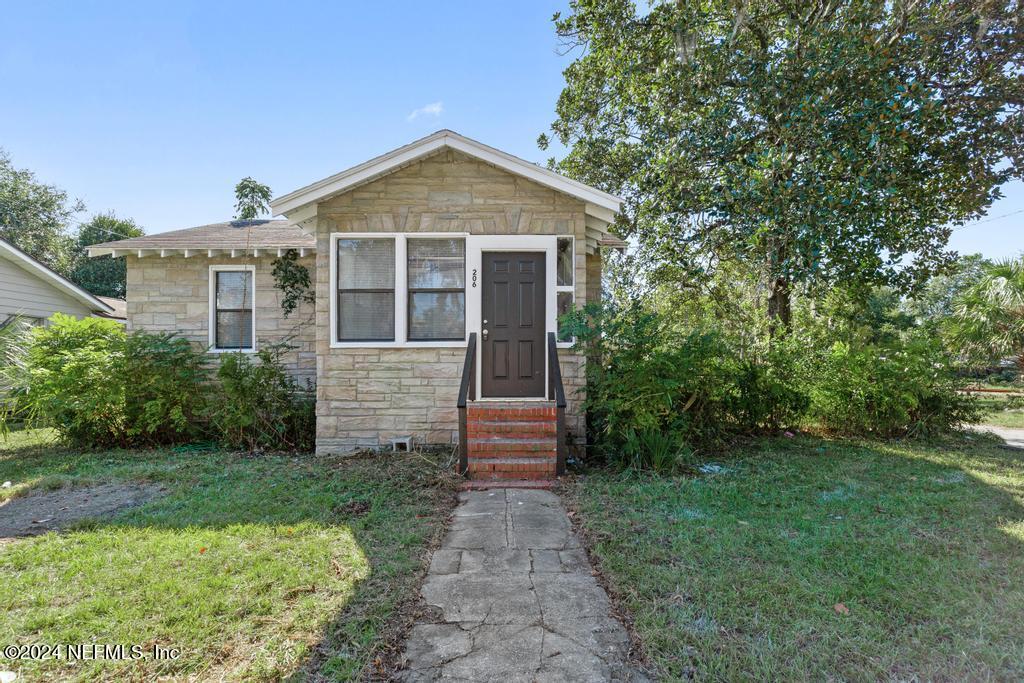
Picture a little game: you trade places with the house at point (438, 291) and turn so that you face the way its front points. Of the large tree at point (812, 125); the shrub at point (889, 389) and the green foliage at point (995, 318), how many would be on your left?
3

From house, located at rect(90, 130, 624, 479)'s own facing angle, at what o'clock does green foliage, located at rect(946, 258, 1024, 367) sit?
The green foliage is roughly at 9 o'clock from the house.

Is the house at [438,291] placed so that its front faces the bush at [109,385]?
no

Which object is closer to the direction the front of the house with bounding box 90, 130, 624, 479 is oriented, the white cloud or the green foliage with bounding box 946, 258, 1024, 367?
the green foliage

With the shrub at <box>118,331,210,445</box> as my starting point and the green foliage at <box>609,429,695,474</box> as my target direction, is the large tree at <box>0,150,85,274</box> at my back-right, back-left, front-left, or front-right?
back-left

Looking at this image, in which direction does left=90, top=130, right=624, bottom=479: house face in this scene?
toward the camera

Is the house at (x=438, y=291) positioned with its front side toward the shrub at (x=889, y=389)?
no

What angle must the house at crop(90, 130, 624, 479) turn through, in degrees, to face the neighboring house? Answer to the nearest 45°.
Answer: approximately 135° to its right

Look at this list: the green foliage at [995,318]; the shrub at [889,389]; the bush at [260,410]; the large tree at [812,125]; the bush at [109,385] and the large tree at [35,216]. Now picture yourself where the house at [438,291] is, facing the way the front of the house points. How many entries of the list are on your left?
3

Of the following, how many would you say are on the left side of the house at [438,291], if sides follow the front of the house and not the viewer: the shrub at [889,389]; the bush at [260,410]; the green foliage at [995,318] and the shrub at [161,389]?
2

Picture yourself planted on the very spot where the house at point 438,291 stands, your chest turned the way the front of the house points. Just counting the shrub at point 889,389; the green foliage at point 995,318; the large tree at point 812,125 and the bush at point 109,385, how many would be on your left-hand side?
3

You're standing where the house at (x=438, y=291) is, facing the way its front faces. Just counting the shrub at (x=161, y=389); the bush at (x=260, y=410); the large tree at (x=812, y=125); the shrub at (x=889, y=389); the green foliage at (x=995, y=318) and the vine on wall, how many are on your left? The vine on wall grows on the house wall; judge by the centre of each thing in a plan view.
3

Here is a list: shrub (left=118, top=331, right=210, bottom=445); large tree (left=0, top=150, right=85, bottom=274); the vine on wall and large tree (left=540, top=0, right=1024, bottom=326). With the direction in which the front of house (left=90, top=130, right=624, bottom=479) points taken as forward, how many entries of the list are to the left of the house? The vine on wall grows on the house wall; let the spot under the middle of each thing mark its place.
1

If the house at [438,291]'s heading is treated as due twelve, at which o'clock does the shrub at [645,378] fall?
The shrub is roughly at 10 o'clock from the house.

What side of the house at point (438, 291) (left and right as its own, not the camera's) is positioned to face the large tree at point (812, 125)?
left

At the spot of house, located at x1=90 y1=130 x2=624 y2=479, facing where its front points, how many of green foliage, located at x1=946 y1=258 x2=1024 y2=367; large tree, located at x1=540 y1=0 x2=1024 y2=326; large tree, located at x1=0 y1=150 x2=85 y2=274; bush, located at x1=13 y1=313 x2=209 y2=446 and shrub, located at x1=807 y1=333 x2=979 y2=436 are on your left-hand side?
3

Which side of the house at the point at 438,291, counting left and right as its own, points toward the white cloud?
back

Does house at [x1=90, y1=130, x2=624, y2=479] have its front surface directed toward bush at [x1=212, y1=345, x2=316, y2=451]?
no
